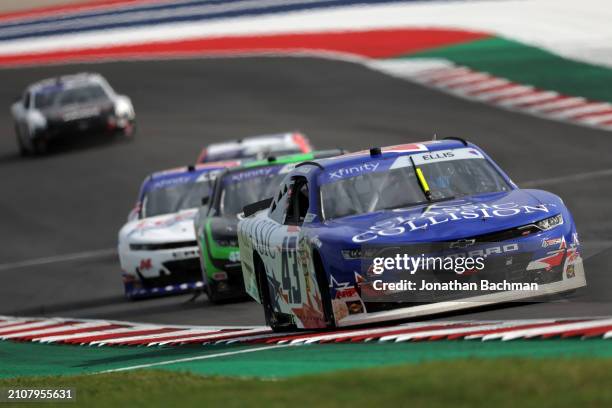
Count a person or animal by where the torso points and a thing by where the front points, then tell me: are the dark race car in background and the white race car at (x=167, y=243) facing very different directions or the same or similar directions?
same or similar directions

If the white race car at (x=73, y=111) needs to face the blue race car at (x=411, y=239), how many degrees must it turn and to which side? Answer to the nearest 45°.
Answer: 0° — it already faces it

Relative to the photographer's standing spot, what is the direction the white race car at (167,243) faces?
facing the viewer

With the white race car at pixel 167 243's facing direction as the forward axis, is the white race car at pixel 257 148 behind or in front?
behind

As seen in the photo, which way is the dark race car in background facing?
toward the camera

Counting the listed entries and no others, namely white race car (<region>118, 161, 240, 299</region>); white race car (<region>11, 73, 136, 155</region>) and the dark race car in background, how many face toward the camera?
3

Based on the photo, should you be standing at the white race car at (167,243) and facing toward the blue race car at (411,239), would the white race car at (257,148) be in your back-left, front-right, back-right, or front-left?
back-left

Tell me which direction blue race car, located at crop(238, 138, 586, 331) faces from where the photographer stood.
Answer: facing the viewer and to the right of the viewer

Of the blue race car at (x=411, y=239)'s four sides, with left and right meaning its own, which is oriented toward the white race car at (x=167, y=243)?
back

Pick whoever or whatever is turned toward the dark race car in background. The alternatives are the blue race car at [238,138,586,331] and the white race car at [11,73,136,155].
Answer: the white race car

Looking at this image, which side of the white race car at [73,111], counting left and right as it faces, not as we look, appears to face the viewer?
front

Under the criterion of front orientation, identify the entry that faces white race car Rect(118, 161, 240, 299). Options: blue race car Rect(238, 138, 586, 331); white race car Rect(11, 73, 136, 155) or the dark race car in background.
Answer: white race car Rect(11, 73, 136, 155)

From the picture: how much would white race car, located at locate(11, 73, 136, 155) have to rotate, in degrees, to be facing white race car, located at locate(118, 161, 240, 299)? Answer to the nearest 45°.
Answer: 0° — it already faces it
